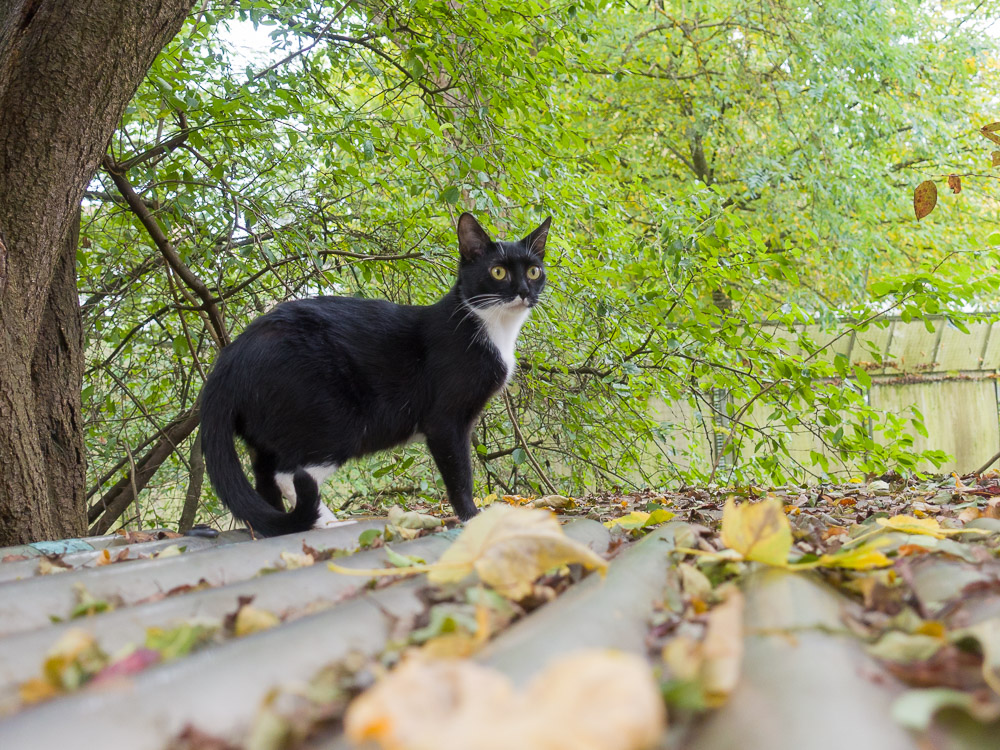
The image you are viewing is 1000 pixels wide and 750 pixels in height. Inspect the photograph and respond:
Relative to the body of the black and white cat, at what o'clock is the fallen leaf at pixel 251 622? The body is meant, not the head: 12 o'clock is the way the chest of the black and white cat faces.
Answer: The fallen leaf is roughly at 3 o'clock from the black and white cat.

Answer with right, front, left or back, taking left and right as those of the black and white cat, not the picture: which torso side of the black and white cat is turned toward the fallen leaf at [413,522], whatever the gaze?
right

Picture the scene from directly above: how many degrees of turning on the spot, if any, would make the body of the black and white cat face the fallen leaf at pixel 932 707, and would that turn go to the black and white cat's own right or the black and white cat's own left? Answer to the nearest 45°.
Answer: approximately 90° to the black and white cat's own right

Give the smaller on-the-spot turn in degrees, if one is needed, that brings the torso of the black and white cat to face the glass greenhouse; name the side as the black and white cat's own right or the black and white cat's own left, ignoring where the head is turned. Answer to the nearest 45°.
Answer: approximately 45° to the black and white cat's own left

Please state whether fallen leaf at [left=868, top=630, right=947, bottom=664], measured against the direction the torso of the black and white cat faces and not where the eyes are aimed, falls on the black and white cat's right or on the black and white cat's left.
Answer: on the black and white cat's right

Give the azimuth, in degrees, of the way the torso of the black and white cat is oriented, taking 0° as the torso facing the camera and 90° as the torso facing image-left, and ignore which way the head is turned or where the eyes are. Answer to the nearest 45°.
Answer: approximately 270°

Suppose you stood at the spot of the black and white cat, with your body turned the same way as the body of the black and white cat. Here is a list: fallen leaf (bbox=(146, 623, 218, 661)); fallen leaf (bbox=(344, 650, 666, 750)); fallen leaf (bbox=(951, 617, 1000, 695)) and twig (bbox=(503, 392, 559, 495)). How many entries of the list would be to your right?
3

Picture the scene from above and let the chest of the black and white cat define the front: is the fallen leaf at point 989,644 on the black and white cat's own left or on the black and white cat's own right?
on the black and white cat's own right
